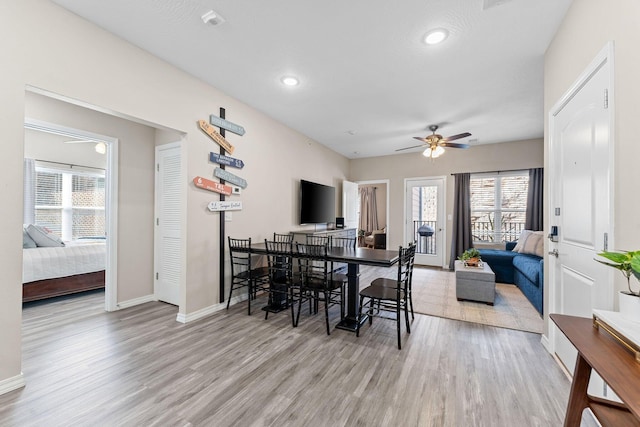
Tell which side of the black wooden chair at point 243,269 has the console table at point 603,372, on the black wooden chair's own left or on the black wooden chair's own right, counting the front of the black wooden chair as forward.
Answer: on the black wooden chair's own right

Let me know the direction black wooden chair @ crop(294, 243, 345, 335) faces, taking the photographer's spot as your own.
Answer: facing away from the viewer and to the right of the viewer

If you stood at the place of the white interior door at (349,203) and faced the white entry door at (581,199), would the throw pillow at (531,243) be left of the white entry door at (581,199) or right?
left

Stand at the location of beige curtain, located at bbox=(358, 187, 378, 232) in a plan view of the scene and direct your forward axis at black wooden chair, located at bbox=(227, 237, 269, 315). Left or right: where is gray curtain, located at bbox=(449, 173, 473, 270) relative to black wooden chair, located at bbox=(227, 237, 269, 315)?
left

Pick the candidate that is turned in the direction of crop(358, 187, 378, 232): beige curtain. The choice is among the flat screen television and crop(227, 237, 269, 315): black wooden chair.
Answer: the black wooden chair

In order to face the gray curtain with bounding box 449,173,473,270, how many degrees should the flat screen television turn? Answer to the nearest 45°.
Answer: approximately 45° to its left

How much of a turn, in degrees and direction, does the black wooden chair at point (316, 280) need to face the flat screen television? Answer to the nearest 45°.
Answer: approximately 45° to its left

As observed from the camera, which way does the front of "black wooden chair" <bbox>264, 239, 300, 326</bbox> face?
facing away from the viewer and to the right of the viewer

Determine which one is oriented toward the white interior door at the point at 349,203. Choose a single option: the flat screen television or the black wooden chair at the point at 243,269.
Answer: the black wooden chair

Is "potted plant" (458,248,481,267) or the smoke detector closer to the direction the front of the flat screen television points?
the potted plant

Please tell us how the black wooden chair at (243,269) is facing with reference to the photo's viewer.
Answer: facing away from the viewer and to the right of the viewer
